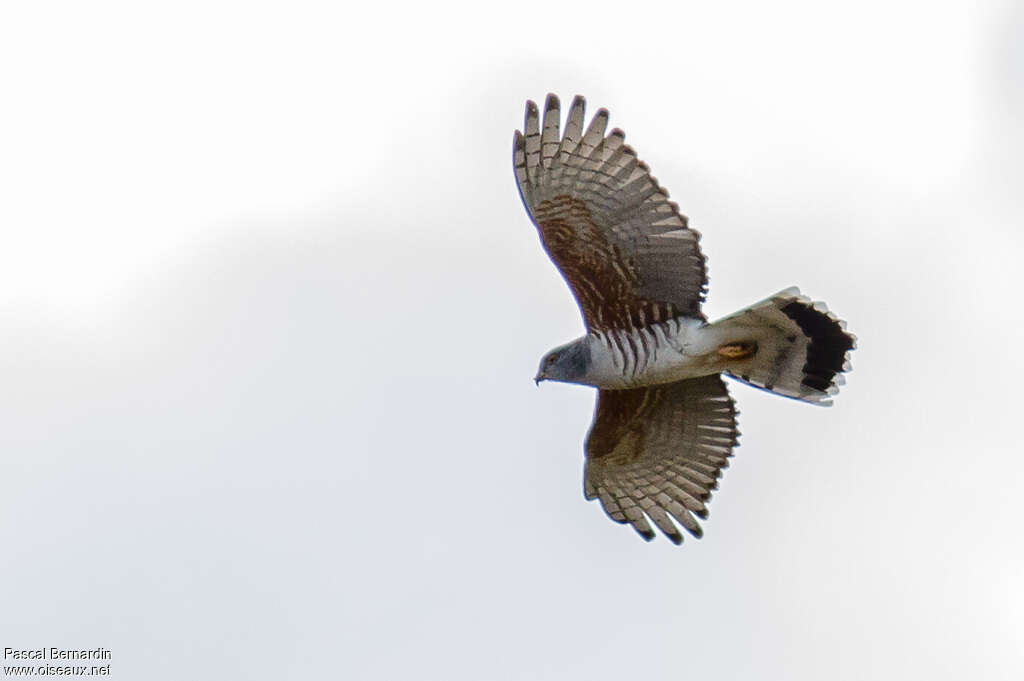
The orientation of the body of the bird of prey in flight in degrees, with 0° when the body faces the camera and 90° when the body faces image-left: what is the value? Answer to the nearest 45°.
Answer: approximately 90°
